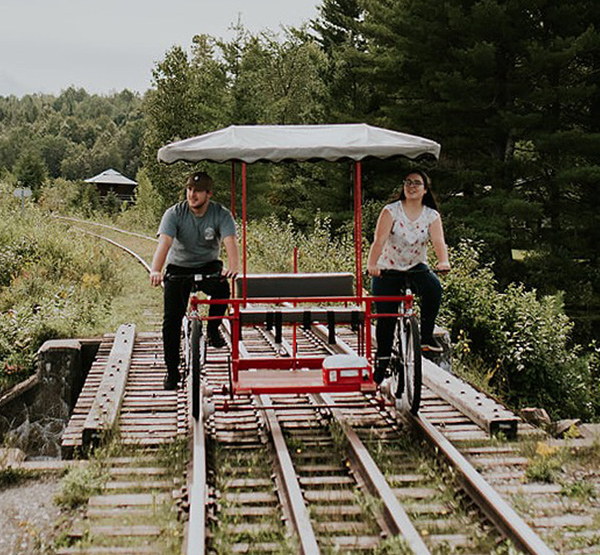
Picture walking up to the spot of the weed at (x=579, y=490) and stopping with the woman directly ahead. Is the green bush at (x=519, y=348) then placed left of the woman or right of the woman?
right

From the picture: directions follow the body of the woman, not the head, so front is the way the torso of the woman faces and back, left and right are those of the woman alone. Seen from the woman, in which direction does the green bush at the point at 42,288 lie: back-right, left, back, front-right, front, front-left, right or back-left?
back-right

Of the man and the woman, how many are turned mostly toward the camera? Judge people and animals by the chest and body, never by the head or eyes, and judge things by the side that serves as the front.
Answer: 2

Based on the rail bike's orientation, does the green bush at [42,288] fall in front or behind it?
behind

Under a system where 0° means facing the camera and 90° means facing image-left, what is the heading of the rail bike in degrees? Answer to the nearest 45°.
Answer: approximately 0°

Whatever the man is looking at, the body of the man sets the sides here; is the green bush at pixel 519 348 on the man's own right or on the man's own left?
on the man's own left

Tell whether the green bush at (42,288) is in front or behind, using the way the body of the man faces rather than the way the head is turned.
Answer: behind

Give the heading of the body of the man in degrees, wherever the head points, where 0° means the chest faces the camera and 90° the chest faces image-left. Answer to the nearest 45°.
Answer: approximately 0°

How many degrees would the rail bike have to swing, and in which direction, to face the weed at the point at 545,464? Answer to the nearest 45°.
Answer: approximately 45° to its left
